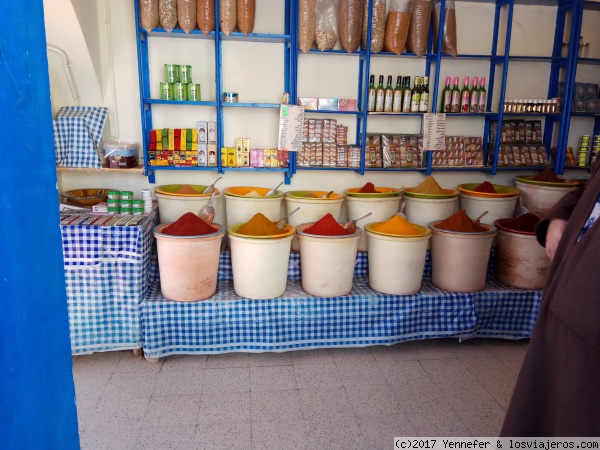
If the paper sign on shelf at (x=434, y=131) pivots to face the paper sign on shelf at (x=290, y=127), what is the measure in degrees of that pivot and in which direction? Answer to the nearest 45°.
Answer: approximately 45° to its right

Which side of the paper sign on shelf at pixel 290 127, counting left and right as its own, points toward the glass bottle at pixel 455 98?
left

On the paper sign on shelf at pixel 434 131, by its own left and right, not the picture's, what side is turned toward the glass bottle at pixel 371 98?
right

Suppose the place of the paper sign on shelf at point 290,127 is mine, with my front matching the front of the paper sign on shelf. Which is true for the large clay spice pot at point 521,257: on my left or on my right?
on my left

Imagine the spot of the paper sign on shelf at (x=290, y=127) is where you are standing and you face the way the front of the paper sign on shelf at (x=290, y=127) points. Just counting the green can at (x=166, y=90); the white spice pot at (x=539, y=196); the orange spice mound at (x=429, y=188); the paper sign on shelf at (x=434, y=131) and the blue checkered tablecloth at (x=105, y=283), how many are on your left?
3

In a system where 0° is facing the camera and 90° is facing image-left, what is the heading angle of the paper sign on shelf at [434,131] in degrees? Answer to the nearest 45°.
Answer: approximately 0°

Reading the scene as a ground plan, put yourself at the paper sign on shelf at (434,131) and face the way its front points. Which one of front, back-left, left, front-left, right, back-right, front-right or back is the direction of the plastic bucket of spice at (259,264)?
front-right
